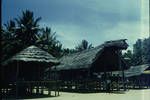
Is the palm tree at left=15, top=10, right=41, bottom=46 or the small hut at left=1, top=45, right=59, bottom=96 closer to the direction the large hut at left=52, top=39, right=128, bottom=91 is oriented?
the small hut

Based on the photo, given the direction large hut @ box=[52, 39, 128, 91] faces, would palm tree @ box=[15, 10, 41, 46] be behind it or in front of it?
behind

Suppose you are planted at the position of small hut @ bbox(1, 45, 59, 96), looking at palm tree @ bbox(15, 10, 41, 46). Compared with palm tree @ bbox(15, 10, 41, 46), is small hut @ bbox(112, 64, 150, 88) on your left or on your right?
right

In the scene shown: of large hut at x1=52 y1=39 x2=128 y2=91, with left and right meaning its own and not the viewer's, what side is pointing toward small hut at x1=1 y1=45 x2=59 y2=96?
right

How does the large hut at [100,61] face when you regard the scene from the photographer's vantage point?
facing the viewer and to the right of the viewer

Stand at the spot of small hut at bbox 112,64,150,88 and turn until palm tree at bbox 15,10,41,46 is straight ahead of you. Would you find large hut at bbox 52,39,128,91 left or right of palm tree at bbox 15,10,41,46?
left

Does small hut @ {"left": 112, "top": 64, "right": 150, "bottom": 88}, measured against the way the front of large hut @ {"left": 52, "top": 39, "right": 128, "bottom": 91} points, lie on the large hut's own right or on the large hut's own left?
on the large hut's own left
